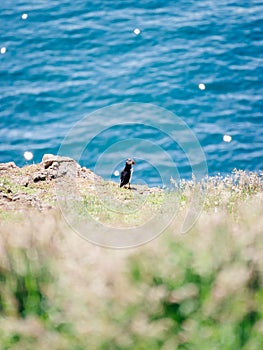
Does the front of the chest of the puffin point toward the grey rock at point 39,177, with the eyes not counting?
no
